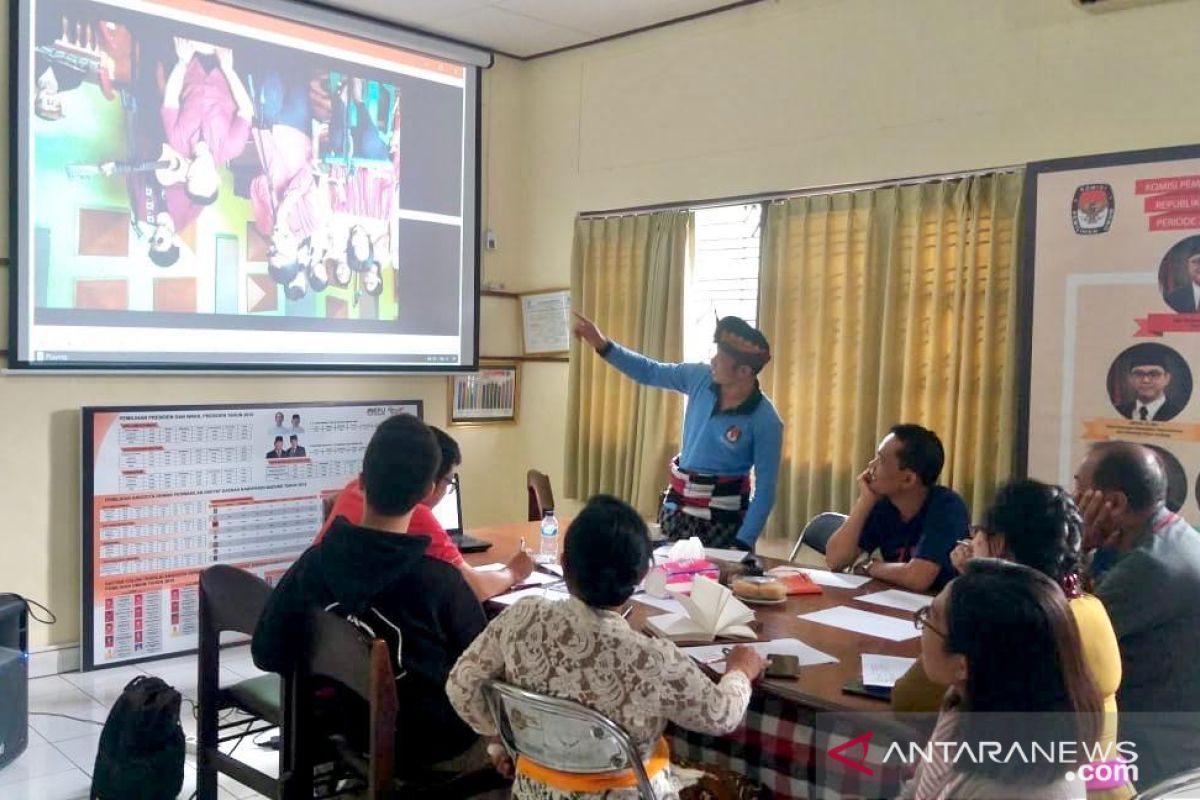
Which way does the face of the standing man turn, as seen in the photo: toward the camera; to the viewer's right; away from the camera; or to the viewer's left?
to the viewer's left

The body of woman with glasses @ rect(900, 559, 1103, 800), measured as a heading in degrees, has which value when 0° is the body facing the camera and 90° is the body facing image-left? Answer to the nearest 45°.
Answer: approximately 135°

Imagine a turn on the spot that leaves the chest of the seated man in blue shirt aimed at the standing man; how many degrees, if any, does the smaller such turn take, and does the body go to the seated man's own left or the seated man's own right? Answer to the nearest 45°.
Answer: approximately 90° to the seated man's own right

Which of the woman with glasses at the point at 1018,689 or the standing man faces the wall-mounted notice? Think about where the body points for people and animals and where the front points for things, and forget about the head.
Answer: the woman with glasses

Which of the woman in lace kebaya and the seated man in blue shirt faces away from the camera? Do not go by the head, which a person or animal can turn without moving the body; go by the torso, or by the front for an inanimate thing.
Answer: the woman in lace kebaya

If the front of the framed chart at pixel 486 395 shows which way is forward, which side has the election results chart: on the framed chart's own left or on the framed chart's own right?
on the framed chart's own right

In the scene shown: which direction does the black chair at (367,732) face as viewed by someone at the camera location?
facing away from the viewer and to the right of the viewer

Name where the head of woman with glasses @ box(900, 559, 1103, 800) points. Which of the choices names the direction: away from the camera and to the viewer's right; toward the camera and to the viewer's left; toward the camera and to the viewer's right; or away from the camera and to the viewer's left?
away from the camera and to the viewer's left

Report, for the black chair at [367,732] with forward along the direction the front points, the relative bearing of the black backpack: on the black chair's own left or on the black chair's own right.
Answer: on the black chair's own left

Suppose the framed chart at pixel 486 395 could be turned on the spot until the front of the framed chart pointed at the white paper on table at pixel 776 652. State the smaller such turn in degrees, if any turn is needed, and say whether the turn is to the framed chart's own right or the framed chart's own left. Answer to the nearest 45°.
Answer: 0° — it already faces it

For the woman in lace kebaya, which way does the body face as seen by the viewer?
away from the camera

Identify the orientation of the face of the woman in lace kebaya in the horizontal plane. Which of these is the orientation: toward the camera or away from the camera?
away from the camera

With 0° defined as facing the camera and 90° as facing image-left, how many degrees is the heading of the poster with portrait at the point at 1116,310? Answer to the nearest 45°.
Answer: approximately 45°

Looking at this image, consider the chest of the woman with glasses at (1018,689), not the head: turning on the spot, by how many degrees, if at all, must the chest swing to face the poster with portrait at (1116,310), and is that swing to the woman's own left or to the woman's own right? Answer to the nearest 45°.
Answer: approximately 45° to the woman's own right
